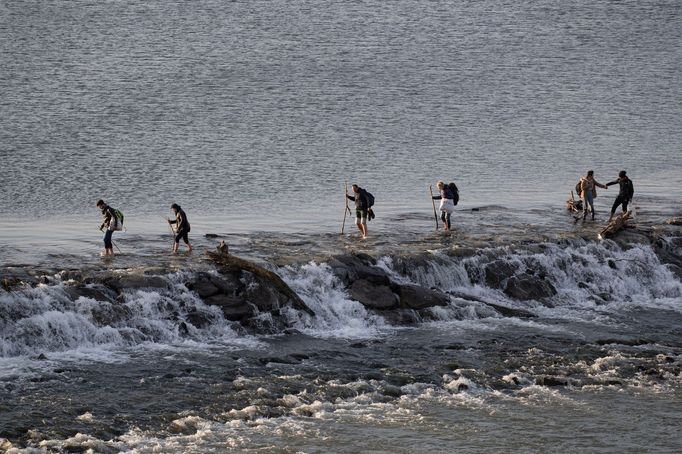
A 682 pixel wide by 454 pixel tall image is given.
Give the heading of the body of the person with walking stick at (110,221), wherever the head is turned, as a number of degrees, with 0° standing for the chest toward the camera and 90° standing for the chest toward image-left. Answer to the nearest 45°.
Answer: approximately 90°

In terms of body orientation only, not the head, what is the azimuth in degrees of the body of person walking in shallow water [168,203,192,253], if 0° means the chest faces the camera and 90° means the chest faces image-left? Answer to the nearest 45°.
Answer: approximately 90°

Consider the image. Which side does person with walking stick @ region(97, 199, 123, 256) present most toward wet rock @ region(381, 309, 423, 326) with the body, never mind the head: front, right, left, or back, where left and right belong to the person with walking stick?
back

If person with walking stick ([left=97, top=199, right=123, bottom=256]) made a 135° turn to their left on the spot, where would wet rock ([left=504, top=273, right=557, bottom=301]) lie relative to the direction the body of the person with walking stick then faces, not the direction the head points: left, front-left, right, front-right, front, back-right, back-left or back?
front-left

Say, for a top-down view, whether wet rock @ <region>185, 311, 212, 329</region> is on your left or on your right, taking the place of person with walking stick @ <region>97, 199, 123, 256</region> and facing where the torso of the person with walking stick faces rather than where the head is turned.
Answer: on your left

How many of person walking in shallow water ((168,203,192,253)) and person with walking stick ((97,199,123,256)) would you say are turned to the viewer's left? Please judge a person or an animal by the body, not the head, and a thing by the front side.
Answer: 2

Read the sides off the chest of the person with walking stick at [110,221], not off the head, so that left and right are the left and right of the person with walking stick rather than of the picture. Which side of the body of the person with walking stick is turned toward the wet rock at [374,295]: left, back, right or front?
back

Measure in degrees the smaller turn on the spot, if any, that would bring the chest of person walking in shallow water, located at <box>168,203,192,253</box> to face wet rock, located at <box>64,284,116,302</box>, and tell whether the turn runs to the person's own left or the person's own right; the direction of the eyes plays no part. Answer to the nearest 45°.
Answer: approximately 45° to the person's own left

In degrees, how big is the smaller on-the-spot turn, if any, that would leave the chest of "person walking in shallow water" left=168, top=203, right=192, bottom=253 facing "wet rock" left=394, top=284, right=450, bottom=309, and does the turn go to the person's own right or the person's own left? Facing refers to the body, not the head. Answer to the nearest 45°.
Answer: approximately 180°
